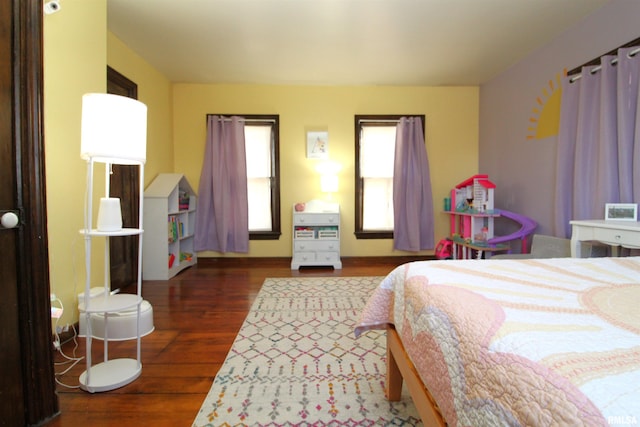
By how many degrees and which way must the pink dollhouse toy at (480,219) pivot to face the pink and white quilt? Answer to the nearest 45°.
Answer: approximately 45° to its left

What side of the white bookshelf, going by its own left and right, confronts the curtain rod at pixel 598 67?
front

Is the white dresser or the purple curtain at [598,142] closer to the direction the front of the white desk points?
the white dresser

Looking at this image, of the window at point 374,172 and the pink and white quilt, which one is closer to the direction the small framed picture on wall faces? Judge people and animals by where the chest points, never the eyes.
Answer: the pink and white quilt

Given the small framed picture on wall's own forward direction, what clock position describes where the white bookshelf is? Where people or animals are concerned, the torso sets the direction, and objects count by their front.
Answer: The white bookshelf is roughly at 2 o'clock from the small framed picture on wall.

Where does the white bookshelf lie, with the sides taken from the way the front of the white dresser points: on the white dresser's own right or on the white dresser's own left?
on the white dresser's own right

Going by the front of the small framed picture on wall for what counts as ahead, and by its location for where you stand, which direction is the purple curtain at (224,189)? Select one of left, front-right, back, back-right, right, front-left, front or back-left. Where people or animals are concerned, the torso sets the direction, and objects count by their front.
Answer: right

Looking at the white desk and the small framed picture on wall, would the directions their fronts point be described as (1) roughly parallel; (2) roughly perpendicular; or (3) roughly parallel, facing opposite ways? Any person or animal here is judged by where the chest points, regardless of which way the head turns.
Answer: roughly perpendicular

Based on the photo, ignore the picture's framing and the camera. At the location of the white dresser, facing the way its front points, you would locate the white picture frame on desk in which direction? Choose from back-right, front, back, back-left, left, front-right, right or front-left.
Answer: front-left

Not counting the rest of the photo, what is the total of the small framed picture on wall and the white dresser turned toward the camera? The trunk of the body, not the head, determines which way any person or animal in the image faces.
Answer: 2
